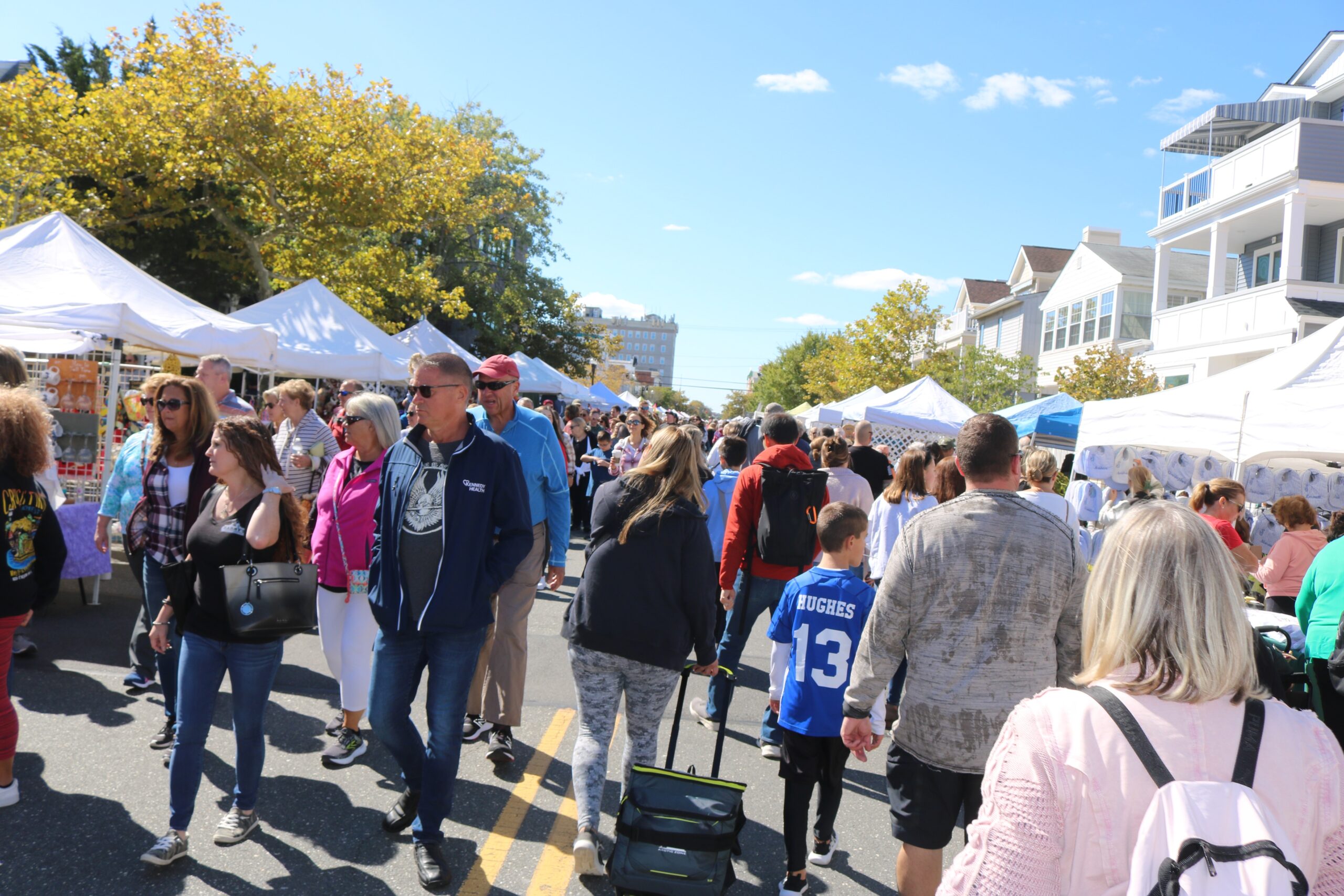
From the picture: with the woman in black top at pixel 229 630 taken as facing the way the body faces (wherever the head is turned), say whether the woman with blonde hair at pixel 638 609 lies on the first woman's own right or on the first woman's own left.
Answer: on the first woman's own left

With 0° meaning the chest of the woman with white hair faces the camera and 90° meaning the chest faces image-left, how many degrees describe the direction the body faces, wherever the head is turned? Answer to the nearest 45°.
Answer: approximately 45°

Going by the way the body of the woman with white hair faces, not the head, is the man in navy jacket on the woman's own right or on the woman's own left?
on the woman's own left

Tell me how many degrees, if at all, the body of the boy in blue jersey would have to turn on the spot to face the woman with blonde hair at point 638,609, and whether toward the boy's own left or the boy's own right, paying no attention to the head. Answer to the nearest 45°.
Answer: approximately 135° to the boy's own left

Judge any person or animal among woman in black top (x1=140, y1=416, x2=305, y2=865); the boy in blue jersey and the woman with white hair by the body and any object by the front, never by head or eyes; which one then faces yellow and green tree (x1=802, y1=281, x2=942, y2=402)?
the boy in blue jersey

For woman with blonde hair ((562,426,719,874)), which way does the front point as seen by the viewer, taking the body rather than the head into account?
away from the camera

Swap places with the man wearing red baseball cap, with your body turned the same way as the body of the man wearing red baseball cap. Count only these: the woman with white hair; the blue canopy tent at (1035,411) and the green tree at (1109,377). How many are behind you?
2

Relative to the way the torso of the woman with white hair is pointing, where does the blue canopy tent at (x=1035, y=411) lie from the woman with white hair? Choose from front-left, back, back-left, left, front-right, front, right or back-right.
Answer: back

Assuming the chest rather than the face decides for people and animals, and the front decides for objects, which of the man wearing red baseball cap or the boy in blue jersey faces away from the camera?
the boy in blue jersey

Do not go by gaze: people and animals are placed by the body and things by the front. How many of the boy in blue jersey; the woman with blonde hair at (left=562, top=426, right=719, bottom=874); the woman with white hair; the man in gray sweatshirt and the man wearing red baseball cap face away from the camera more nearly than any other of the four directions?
3

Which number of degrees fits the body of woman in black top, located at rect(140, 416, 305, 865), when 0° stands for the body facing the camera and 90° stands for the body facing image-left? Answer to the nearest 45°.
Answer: approximately 45°

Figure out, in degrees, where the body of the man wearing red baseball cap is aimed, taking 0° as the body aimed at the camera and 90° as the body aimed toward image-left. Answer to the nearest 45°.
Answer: approximately 45°

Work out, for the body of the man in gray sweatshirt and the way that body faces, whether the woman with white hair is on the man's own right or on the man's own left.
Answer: on the man's own left
